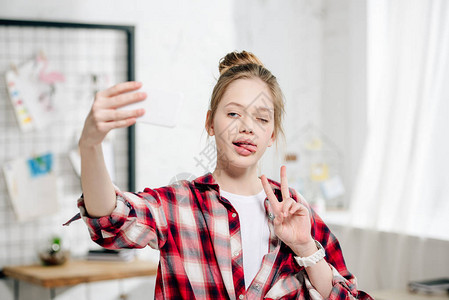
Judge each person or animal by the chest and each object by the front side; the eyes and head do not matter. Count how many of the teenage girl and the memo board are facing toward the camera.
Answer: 2

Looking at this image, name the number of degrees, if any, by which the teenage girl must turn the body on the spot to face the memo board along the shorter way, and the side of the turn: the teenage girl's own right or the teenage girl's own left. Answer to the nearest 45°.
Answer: approximately 135° to the teenage girl's own right

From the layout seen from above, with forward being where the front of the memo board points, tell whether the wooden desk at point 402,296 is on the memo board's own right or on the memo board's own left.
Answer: on the memo board's own left

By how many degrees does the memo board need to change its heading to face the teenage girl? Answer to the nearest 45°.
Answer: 0° — it already faces them

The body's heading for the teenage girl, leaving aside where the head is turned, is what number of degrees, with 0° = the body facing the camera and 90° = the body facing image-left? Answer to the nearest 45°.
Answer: approximately 0°
